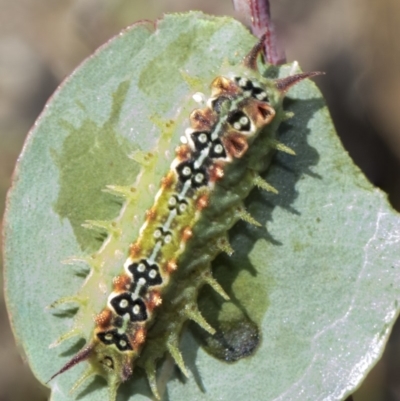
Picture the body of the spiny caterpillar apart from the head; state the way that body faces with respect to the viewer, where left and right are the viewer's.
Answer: facing away from the viewer and to the right of the viewer

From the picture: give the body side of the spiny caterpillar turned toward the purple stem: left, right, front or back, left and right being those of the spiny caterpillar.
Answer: front
